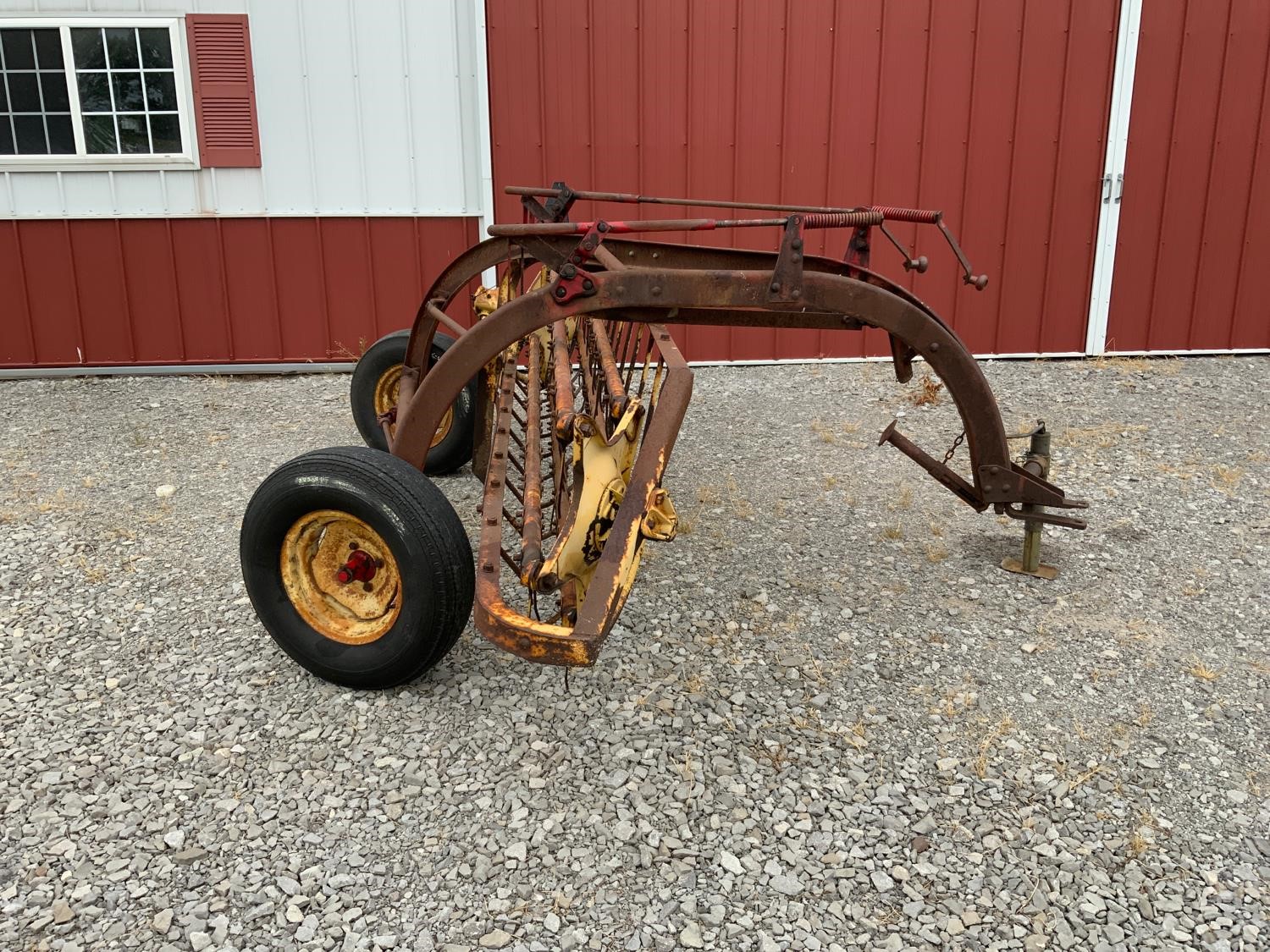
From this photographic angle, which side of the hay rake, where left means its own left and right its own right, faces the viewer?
right
